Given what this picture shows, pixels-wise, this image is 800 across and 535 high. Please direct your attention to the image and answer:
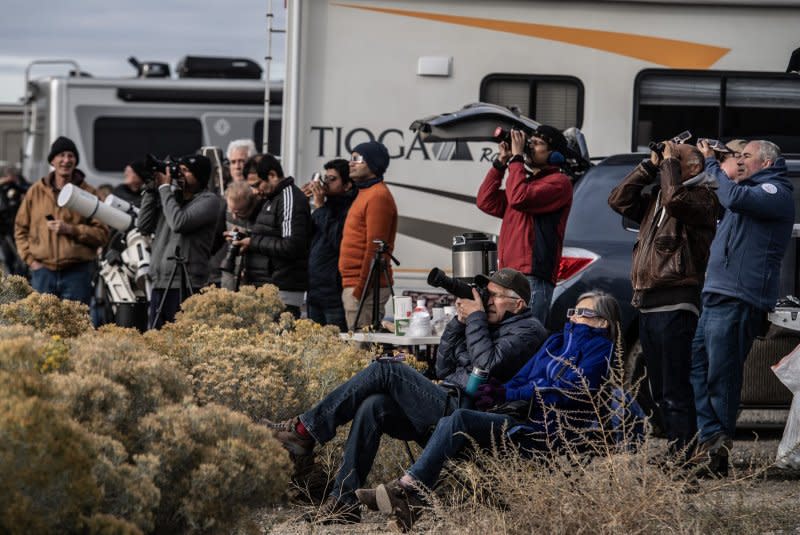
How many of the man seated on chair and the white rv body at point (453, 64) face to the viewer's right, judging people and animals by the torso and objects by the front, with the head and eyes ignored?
1

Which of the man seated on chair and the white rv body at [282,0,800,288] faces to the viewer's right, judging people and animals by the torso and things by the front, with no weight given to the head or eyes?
the white rv body

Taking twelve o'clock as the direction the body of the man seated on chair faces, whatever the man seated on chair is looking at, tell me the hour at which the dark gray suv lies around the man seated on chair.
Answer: The dark gray suv is roughly at 4 o'clock from the man seated on chair.

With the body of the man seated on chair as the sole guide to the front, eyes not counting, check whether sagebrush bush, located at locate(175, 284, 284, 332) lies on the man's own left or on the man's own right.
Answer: on the man's own right

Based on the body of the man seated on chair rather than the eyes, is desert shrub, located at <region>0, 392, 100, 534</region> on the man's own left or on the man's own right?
on the man's own left

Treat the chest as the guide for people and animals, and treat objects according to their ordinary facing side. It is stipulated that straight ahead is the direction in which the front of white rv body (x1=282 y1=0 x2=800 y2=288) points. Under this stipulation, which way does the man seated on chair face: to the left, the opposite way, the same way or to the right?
the opposite way

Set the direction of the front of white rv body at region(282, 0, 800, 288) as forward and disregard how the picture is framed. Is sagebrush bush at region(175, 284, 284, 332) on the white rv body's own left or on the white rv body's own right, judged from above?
on the white rv body's own right

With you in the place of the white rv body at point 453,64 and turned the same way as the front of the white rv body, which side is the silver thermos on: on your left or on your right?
on your right

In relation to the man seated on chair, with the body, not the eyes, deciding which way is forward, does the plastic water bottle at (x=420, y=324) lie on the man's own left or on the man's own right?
on the man's own right

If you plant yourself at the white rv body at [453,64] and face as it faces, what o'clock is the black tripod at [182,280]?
The black tripod is roughly at 5 o'clock from the white rv body.

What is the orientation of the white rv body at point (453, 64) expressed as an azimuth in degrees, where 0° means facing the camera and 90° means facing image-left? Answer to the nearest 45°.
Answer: approximately 270°

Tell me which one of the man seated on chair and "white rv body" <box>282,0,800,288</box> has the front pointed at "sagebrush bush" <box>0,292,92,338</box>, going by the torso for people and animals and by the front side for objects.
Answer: the man seated on chair

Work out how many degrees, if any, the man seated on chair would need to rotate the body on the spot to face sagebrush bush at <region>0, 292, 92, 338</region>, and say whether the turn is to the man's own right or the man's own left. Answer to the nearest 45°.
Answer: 0° — they already face it

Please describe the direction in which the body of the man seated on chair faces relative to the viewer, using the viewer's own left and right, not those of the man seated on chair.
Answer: facing to the left of the viewer
